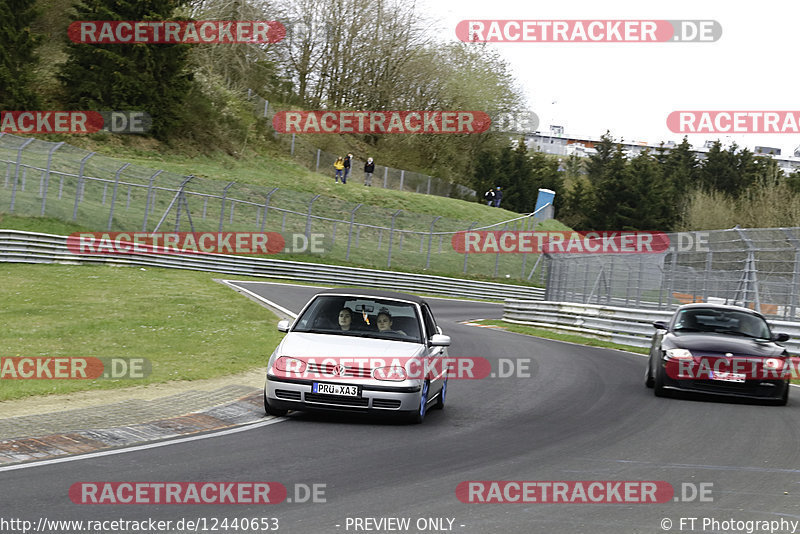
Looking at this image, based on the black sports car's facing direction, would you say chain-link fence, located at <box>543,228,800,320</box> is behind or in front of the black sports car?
behind

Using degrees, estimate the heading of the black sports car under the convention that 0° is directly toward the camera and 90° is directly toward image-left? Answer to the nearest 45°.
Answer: approximately 0°

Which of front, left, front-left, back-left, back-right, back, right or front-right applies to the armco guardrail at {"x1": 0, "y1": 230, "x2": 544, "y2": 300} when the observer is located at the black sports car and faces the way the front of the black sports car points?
back-right

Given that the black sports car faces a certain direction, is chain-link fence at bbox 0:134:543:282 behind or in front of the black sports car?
behind

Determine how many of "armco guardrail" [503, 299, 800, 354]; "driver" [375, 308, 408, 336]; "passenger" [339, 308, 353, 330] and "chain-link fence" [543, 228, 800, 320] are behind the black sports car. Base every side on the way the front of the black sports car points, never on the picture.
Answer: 2

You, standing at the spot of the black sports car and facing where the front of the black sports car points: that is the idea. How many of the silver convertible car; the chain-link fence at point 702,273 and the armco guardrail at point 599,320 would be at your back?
2

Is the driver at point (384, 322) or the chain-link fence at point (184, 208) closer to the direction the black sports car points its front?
the driver

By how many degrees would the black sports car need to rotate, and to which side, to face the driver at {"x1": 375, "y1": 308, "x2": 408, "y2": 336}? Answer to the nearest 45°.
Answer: approximately 45° to its right

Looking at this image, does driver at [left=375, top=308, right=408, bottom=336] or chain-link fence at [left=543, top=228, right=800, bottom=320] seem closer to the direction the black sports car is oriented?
the driver

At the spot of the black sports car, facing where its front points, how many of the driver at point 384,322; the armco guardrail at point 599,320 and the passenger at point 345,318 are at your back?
1

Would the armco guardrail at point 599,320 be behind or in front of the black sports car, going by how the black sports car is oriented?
behind

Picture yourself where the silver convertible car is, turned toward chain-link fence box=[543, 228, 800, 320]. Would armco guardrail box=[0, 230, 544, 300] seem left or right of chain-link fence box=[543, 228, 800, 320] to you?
left

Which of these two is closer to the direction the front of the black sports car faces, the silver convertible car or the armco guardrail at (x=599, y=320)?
the silver convertible car

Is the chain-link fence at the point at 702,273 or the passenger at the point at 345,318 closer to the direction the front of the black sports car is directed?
the passenger

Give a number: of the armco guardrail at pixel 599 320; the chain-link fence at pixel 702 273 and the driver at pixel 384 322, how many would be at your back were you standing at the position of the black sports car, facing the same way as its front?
2
